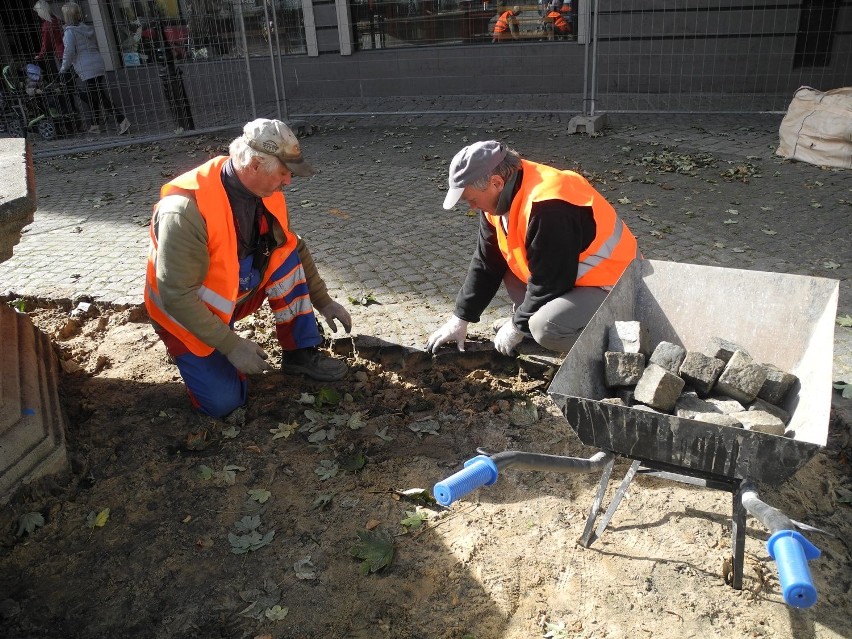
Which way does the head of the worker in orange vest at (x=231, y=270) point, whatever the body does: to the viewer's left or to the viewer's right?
to the viewer's right

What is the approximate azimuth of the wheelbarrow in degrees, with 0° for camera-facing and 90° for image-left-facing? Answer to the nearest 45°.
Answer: approximately 225°

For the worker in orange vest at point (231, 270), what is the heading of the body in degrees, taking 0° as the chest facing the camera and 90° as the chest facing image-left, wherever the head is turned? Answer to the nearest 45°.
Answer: approximately 315°

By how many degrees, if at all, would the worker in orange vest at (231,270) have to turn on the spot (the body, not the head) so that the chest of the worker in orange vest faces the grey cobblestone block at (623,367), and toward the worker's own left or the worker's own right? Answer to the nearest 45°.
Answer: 0° — they already face it

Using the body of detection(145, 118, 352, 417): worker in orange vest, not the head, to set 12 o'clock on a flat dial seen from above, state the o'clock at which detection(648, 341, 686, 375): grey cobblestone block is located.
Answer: The grey cobblestone block is roughly at 12 o'clock from the worker in orange vest.

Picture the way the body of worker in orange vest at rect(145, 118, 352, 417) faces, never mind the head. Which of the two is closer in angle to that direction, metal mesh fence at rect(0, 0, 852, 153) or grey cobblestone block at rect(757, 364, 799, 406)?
the grey cobblestone block
